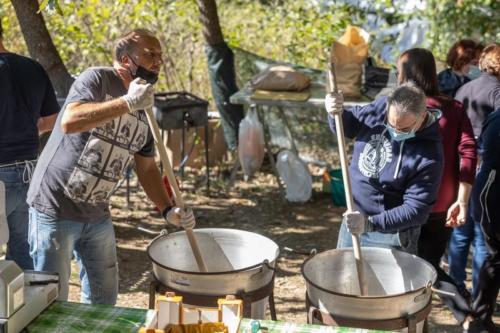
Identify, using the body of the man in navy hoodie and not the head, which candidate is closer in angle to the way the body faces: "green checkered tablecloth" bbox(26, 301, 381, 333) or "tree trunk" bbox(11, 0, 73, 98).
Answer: the green checkered tablecloth

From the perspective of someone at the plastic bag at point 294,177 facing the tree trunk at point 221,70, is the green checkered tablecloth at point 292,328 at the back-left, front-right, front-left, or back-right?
back-left

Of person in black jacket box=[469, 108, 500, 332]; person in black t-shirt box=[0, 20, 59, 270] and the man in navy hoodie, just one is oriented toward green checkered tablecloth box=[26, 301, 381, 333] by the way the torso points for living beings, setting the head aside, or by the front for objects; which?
the man in navy hoodie

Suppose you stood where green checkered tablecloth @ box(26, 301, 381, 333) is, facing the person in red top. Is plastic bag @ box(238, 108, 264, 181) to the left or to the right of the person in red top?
left
